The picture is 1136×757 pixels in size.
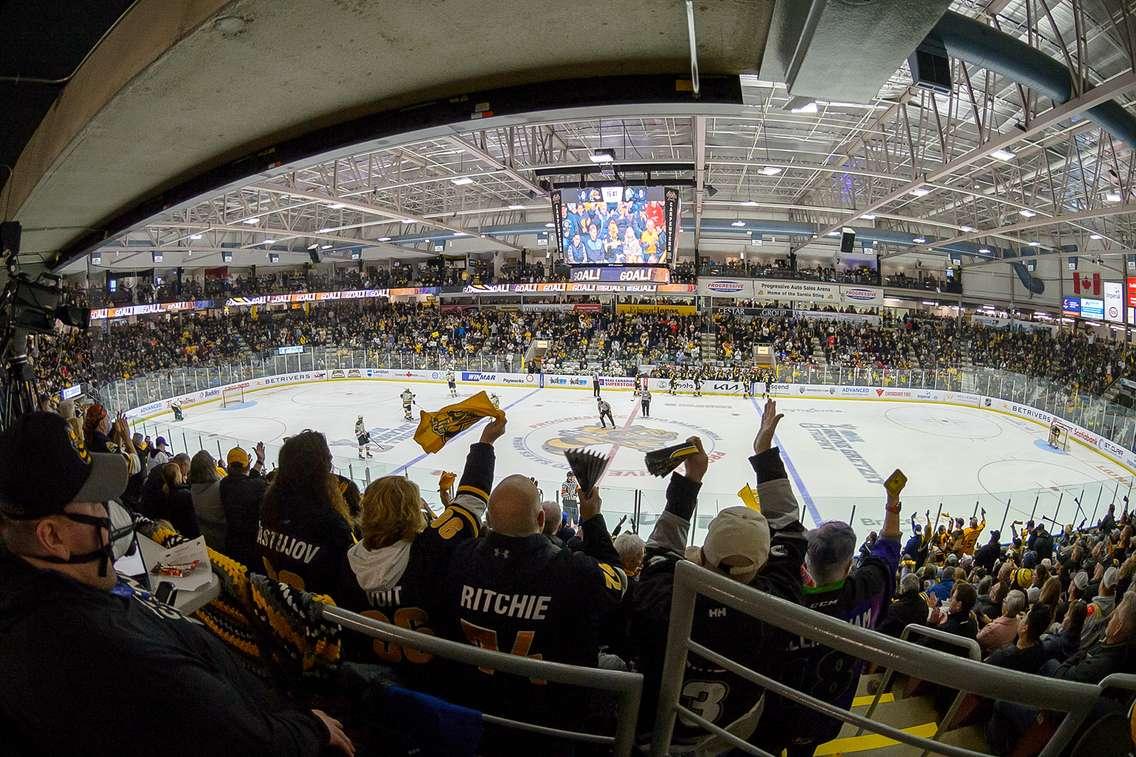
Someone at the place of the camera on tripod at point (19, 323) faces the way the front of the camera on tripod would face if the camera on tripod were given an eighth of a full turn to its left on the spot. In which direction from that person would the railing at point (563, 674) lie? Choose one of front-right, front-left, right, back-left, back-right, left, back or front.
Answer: back-right

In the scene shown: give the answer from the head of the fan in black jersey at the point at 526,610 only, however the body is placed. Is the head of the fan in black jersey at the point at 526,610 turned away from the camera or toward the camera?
away from the camera

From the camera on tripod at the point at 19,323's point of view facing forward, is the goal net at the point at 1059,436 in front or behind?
in front

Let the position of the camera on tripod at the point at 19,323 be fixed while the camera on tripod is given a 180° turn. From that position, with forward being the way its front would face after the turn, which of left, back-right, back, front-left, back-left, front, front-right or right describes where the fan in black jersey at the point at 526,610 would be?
left

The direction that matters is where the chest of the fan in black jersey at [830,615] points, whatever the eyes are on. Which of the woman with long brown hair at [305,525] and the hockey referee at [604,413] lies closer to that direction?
the hockey referee

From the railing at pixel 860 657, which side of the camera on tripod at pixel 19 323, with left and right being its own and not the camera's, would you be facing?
right

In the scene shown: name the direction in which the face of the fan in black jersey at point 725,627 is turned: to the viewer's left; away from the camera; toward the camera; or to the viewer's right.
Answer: away from the camera

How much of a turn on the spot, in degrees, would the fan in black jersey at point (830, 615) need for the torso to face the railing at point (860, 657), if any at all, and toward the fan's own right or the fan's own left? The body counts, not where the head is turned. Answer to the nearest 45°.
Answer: approximately 180°

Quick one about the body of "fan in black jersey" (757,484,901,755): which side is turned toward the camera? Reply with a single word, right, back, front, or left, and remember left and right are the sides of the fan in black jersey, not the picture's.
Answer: back

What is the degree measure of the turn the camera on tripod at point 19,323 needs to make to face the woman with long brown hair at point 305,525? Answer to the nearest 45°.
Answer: approximately 90° to its right

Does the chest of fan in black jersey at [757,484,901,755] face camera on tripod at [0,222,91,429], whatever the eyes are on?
no
